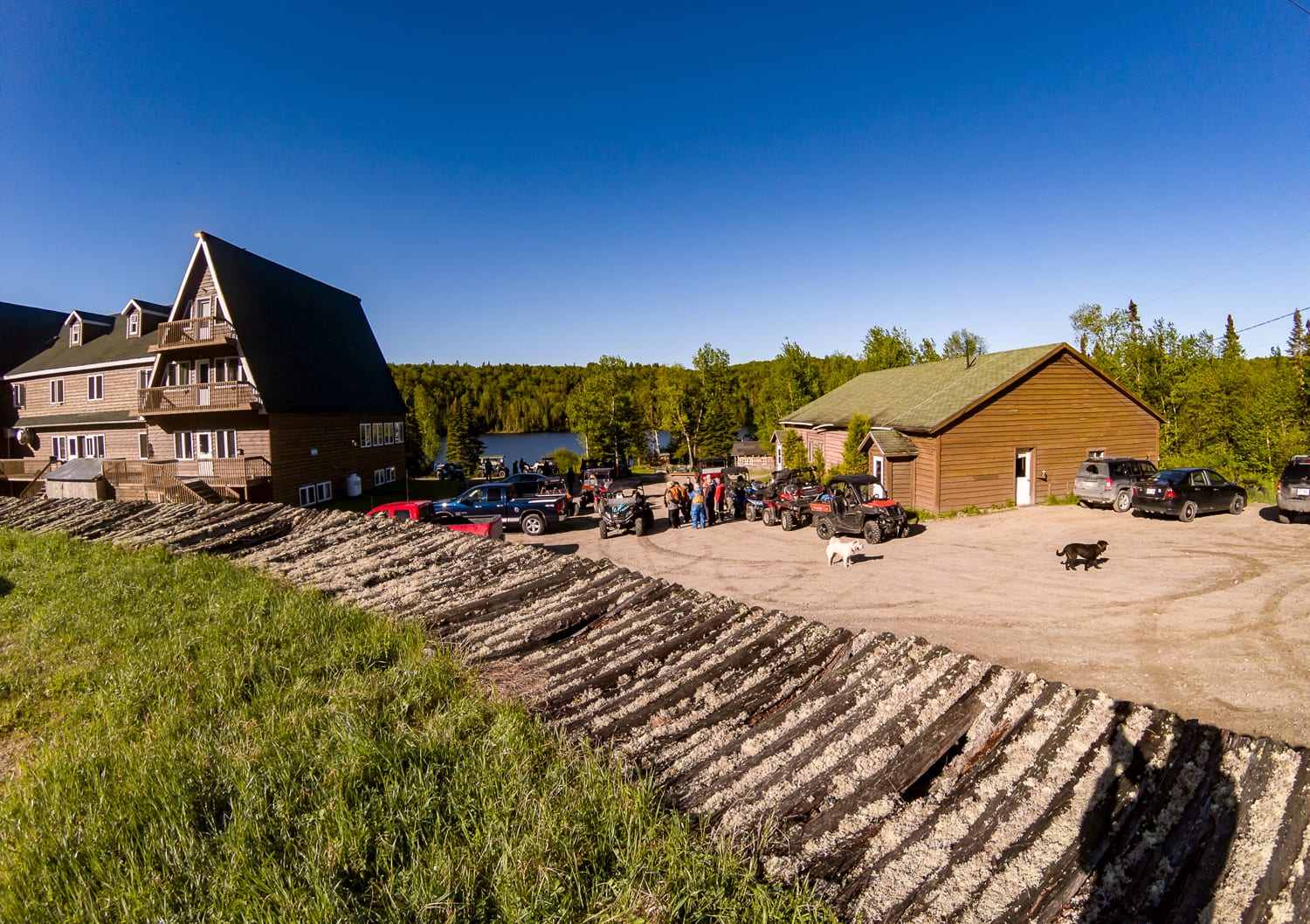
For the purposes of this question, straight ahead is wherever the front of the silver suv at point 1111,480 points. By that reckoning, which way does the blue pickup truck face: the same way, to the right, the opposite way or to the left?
the opposite way

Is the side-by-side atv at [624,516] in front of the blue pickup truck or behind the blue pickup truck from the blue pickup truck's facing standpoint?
behind

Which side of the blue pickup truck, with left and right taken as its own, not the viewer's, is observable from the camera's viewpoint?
left

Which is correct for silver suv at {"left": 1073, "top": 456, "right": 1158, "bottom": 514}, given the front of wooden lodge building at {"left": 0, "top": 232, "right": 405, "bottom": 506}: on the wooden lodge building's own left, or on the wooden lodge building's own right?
on the wooden lodge building's own left

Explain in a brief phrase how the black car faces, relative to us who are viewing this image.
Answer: facing away from the viewer and to the right of the viewer

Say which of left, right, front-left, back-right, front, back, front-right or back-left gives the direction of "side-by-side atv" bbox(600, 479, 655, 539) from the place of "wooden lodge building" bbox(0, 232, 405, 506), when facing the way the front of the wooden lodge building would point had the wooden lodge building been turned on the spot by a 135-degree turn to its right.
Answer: back-right
